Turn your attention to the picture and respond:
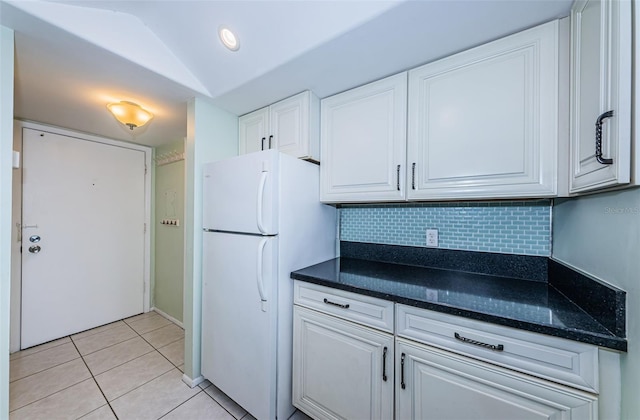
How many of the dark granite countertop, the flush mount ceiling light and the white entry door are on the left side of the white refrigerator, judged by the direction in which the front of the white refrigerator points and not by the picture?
1

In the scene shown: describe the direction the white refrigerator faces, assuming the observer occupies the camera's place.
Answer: facing the viewer and to the left of the viewer

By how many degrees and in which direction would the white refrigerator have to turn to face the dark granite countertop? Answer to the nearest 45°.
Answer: approximately 90° to its left

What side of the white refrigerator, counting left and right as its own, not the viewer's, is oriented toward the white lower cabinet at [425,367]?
left

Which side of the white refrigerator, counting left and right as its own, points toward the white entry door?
right
